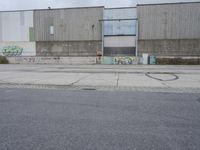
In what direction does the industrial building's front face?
toward the camera
